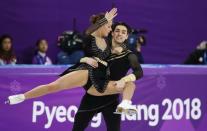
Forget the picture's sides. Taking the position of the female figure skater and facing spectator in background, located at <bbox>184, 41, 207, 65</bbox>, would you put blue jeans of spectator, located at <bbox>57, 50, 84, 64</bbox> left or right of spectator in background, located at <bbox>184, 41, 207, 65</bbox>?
left

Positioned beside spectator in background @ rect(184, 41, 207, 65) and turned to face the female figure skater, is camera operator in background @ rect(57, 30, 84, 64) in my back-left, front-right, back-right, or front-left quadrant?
front-right

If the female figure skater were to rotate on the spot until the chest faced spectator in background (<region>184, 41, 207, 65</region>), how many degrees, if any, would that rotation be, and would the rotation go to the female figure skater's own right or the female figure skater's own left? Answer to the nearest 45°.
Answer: approximately 90° to the female figure skater's own left

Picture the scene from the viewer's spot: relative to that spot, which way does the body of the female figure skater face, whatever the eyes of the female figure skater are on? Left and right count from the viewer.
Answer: facing the viewer and to the right of the viewer

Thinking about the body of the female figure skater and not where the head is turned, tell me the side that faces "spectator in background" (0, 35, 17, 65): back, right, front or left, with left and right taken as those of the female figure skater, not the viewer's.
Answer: back

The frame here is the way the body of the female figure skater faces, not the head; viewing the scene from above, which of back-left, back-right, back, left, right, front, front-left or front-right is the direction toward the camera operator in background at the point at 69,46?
back-left

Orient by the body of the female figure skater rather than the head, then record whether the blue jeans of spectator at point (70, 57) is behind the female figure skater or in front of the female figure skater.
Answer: behind
